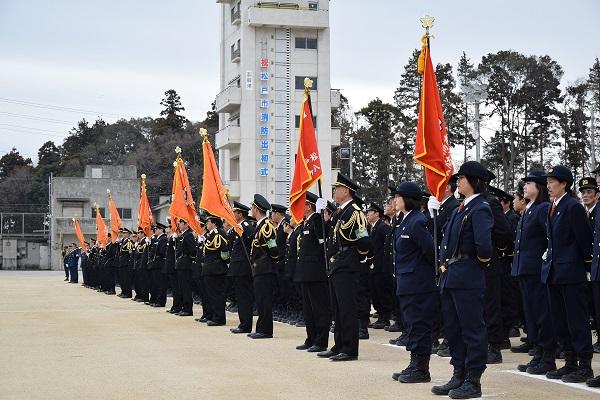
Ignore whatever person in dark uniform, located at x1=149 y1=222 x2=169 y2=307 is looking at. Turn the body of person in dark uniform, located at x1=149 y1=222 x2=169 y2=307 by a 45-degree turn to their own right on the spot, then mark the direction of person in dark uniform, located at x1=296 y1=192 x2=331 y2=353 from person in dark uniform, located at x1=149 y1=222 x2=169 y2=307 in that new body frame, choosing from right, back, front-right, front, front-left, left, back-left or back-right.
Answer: back-left

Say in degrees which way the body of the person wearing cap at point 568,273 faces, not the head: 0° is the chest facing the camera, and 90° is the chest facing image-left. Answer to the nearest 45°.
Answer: approximately 45°

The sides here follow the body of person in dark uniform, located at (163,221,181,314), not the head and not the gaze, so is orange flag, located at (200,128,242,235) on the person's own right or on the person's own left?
on the person's own left

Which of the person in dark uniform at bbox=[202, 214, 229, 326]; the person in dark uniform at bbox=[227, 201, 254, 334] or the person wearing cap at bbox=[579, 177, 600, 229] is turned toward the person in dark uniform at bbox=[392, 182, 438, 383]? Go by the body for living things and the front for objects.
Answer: the person wearing cap

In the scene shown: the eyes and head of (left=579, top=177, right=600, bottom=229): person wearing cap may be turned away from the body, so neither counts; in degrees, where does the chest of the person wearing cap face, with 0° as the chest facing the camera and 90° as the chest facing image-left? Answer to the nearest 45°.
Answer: approximately 45°

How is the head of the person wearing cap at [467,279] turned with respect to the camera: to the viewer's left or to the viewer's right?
to the viewer's left

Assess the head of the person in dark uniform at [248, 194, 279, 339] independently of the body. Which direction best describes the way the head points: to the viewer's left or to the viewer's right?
to the viewer's left

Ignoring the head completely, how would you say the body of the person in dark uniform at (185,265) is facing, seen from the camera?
to the viewer's left

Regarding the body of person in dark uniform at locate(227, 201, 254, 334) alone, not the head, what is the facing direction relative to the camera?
to the viewer's left

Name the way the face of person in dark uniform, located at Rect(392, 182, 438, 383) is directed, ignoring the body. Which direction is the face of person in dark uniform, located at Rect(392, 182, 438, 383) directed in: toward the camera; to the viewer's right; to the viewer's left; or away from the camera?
to the viewer's left

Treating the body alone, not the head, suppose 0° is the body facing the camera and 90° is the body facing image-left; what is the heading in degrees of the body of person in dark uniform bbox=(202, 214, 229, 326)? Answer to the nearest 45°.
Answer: approximately 90°
